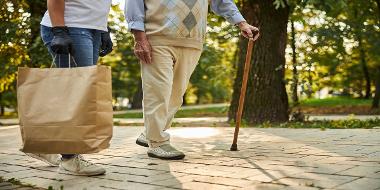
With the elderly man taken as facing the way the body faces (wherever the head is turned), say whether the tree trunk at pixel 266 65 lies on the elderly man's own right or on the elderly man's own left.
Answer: on the elderly man's own left
